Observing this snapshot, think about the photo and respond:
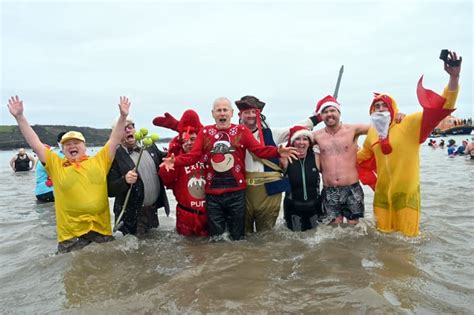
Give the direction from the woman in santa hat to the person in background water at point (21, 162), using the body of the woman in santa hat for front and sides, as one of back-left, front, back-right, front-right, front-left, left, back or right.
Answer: back-right

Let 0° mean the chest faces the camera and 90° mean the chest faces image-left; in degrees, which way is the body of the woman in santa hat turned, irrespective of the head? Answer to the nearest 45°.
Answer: approximately 0°

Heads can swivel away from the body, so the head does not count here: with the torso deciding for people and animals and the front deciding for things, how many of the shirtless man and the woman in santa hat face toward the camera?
2

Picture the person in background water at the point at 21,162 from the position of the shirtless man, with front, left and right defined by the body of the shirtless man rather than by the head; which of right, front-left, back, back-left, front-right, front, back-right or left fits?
back-right

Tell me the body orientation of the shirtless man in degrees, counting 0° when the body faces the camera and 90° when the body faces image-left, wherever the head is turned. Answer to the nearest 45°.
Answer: approximately 0°
